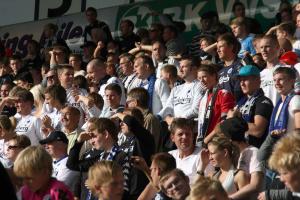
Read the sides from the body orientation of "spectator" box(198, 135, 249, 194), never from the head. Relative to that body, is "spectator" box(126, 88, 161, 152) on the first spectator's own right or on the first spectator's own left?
on the first spectator's own right

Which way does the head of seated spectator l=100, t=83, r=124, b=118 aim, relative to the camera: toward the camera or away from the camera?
toward the camera

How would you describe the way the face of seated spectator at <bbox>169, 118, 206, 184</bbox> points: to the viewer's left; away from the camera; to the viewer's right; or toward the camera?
toward the camera

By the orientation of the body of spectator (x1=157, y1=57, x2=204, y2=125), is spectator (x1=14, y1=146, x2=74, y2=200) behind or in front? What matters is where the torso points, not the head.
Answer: in front

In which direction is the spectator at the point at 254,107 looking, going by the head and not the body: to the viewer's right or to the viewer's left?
to the viewer's left

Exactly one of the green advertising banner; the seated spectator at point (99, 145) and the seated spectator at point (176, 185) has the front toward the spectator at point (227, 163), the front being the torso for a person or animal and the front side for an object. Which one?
the green advertising banner
